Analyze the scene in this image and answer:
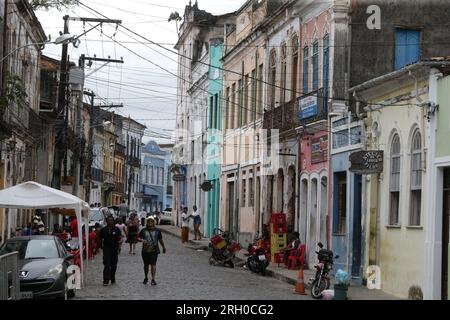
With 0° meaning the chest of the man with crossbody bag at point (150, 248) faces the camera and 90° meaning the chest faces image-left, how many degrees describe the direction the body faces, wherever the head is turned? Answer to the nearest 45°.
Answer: approximately 0°

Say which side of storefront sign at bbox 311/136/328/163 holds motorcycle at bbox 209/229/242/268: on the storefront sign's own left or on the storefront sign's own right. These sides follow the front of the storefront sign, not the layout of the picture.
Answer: on the storefront sign's own right

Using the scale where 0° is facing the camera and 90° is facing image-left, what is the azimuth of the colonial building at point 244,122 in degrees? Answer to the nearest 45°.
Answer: approximately 45°

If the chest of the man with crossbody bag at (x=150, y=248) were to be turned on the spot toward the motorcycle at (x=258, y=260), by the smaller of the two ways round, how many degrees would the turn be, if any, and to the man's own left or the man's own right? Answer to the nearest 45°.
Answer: approximately 135° to the man's own left

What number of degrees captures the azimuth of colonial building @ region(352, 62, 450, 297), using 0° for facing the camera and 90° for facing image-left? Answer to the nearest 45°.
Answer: approximately 45°

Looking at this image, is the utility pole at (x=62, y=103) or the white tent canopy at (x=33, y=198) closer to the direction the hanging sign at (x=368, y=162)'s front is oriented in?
the white tent canopy
